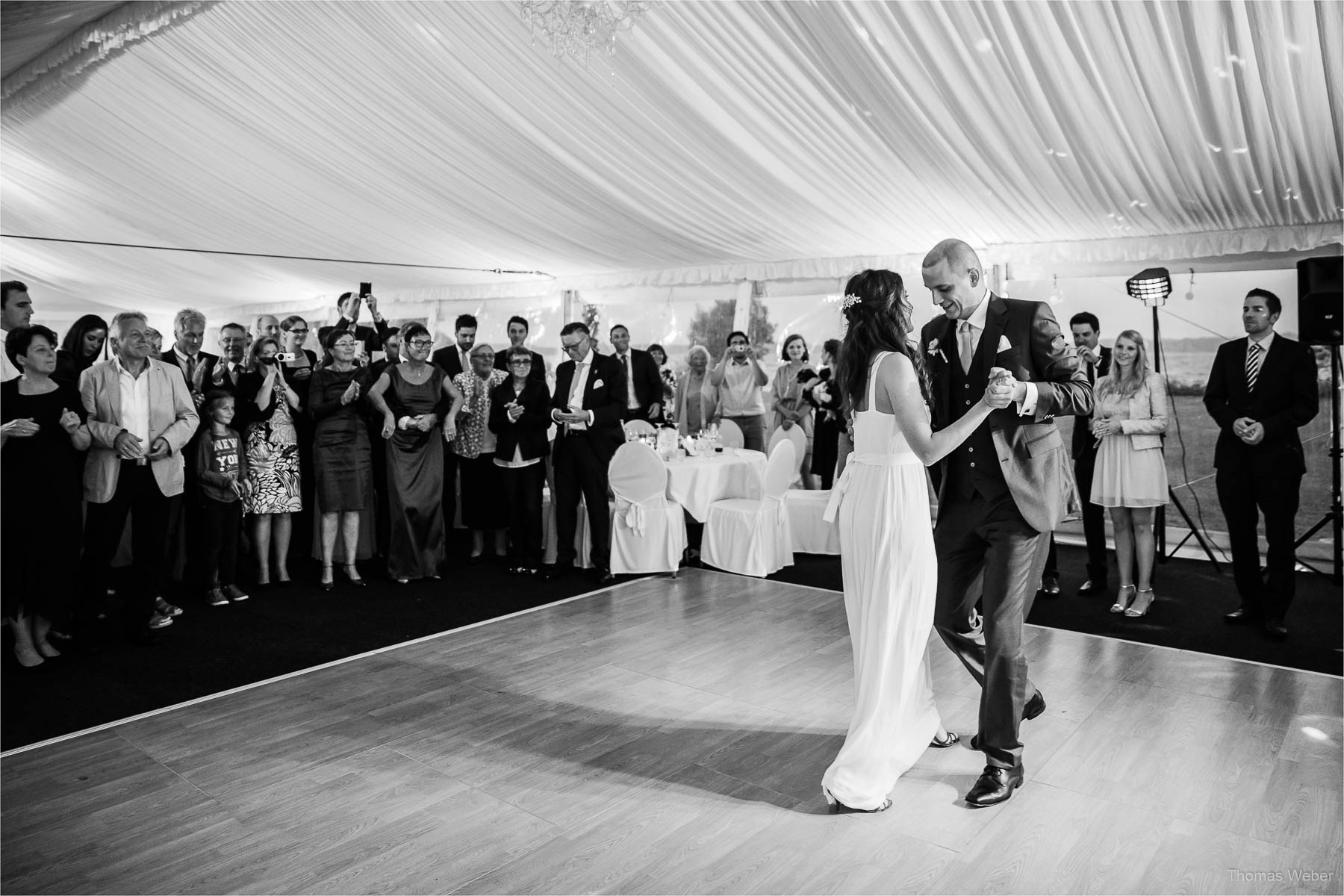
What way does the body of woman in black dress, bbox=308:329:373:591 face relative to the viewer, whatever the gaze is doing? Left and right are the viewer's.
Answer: facing the viewer and to the right of the viewer

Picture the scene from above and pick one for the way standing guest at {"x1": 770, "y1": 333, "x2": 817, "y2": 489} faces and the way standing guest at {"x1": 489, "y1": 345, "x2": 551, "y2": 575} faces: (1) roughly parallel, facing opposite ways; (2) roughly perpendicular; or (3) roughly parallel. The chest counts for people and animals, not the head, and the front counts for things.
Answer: roughly parallel

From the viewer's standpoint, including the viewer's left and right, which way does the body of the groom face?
facing the viewer and to the left of the viewer

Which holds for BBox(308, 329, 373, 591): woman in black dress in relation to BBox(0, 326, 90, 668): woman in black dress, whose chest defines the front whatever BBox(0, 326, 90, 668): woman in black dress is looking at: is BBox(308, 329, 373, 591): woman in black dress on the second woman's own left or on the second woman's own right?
on the second woman's own left

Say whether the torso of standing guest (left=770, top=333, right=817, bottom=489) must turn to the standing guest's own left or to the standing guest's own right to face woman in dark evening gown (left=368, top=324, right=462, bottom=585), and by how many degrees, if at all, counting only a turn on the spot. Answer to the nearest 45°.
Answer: approximately 45° to the standing guest's own right

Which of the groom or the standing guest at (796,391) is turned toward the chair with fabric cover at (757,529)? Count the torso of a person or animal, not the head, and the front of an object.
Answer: the standing guest

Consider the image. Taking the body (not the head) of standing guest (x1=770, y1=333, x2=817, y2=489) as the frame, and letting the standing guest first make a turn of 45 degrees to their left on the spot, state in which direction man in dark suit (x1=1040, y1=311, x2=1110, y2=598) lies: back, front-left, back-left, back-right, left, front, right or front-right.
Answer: front

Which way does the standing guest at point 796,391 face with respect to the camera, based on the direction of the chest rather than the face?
toward the camera

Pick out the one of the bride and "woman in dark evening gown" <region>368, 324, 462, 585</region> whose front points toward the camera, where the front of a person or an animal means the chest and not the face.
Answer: the woman in dark evening gown

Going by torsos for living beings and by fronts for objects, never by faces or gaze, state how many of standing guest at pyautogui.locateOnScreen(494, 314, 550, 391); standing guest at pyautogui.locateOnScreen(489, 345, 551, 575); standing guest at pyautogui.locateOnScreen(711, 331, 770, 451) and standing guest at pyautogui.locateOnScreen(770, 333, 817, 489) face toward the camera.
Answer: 4

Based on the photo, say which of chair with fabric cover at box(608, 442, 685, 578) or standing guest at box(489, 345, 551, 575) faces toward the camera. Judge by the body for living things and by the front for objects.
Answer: the standing guest

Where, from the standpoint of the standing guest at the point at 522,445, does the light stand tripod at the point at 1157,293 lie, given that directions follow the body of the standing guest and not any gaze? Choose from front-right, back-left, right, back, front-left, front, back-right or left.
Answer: left

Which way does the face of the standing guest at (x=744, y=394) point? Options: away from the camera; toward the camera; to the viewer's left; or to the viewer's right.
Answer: toward the camera

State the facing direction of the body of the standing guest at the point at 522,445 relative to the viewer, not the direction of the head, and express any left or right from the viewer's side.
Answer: facing the viewer

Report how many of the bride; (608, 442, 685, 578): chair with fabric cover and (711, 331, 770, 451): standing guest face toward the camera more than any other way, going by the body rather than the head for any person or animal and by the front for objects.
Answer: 1

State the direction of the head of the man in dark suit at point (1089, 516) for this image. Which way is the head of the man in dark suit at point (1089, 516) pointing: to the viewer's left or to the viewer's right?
to the viewer's left

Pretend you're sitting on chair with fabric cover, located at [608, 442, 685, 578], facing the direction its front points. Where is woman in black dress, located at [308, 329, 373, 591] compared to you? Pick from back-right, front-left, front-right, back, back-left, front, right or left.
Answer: back-left

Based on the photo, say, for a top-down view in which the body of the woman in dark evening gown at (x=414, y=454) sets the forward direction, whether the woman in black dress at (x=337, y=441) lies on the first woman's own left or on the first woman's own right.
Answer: on the first woman's own right

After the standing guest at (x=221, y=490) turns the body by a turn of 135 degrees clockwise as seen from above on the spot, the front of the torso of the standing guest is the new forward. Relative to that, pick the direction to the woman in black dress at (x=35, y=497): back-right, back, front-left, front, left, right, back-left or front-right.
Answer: front-left

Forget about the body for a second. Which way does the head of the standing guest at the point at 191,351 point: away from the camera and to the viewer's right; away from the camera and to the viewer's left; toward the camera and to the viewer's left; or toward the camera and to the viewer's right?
toward the camera and to the viewer's right
